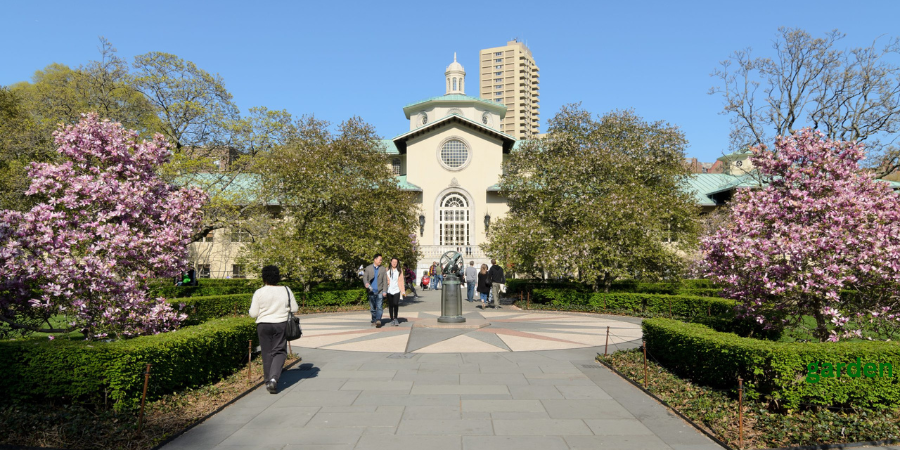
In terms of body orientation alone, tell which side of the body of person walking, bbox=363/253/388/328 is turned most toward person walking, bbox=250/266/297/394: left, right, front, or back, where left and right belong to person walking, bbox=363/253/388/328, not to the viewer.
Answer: front

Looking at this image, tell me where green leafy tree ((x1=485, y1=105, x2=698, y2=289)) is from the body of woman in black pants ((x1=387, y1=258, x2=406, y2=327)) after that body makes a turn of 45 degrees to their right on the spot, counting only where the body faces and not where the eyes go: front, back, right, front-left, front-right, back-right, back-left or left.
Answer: back

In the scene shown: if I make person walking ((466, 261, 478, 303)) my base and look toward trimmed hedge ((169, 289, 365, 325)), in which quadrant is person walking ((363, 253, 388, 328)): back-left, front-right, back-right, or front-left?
front-left

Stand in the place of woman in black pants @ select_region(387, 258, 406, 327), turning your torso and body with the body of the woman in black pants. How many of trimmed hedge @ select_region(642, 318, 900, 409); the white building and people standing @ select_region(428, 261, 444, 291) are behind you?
2

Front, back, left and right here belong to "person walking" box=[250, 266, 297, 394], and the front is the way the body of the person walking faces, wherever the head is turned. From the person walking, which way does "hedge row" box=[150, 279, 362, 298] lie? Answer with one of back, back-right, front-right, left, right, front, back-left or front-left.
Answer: front

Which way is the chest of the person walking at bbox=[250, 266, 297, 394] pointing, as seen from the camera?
away from the camera

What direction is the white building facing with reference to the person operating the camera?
facing the viewer

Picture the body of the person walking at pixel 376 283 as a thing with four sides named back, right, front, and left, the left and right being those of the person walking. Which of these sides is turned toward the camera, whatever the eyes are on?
front

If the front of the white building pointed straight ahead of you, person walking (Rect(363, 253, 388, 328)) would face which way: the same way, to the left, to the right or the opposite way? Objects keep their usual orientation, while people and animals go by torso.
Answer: the same way

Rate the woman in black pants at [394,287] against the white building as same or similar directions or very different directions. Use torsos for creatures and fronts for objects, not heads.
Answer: same or similar directions

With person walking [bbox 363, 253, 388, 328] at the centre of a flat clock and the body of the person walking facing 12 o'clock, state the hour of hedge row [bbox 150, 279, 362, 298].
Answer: The hedge row is roughly at 5 o'clock from the person walking.

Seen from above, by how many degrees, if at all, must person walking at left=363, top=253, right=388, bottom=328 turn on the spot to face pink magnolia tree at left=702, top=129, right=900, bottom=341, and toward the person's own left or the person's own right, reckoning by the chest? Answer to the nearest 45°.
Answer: approximately 45° to the person's own left

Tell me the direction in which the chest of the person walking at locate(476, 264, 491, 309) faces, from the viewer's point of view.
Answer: away from the camera

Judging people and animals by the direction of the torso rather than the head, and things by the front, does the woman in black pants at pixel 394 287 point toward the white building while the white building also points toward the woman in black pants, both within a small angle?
no

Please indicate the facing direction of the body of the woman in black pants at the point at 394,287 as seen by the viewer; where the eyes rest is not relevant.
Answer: toward the camera

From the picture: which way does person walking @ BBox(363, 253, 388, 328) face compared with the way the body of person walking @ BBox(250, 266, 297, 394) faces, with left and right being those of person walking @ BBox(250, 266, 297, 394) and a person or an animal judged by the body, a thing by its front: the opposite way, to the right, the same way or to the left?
the opposite way

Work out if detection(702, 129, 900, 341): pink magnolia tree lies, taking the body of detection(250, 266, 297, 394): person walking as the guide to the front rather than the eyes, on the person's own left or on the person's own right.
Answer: on the person's own right

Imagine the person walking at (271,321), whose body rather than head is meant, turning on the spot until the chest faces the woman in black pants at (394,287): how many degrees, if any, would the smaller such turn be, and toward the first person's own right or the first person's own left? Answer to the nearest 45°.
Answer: approximately 45° to the first person's own right

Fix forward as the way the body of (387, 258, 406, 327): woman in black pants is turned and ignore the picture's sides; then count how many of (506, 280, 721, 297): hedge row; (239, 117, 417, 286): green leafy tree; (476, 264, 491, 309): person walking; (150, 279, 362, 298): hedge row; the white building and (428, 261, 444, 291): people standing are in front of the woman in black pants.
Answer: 0

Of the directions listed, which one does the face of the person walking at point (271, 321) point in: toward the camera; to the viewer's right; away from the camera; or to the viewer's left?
away from the camera
